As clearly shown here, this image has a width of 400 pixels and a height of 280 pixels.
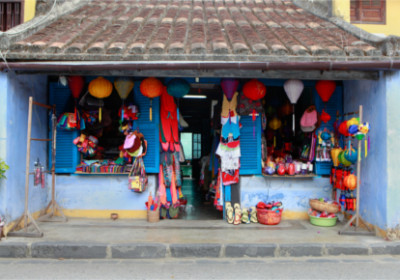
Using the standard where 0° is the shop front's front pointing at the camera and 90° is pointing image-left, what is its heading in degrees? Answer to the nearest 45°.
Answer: approximately 0°
